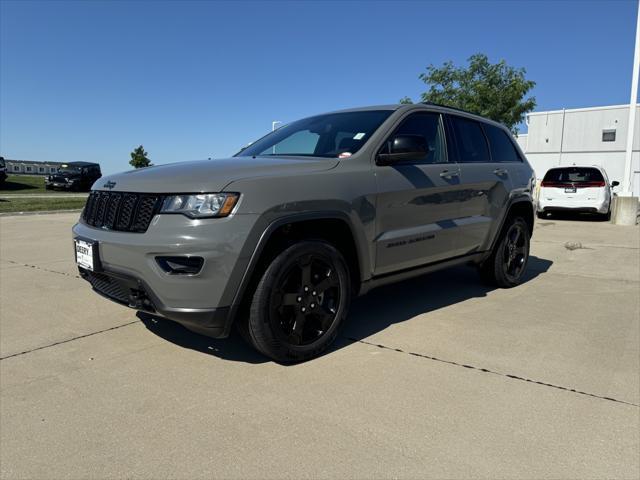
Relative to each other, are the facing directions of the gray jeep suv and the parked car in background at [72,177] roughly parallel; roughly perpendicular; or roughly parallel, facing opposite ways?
roughly parallel

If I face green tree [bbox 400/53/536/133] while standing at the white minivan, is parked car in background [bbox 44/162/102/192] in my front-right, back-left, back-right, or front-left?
front-left

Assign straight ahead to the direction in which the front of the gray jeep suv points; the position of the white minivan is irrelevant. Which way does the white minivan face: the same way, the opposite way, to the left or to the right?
the opposite way

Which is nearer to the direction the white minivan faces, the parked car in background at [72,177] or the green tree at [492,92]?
the green tree

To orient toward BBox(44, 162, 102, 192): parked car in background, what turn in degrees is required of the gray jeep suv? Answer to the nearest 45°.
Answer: approximately 90° to its right

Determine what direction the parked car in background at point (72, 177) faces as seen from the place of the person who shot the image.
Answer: facing the viewer and to the left of the viewer

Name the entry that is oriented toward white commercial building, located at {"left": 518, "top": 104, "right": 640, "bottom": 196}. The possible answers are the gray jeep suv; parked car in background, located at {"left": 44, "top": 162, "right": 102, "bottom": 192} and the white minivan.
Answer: the white minivan

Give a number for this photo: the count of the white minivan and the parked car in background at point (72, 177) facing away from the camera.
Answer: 1

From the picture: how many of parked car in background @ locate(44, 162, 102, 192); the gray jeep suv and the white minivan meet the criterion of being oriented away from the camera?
1

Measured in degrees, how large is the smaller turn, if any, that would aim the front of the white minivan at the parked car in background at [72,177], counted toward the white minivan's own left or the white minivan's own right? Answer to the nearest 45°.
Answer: approximately 90° to the white minivan's own left

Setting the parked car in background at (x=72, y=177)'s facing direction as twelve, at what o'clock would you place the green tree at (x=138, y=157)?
The green tree is roughly at 5 o'clock from the parked car in background.

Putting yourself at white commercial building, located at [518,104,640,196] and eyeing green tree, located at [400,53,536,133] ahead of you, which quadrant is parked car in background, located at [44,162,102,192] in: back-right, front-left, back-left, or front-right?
front-left

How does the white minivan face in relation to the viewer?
away from the camera
